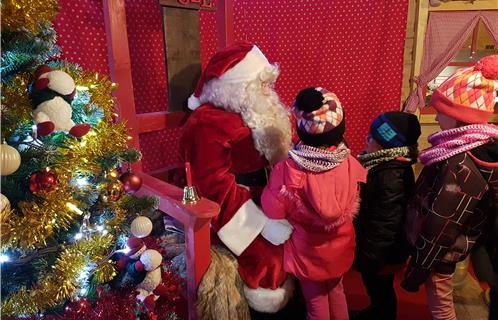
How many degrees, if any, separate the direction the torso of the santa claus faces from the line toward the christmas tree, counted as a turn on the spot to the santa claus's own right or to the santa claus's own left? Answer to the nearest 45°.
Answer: approximately 135° to the santa claus's own right

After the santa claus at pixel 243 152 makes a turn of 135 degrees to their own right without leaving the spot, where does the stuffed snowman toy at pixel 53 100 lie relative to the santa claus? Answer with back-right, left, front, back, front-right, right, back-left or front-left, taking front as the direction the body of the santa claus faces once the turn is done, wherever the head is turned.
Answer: front

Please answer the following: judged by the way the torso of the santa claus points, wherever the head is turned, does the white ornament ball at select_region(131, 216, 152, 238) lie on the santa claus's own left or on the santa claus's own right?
on the santa claus's own right

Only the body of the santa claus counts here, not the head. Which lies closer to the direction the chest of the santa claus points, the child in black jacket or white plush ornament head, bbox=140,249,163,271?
the child in black jacket

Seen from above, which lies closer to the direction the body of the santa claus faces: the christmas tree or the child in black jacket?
the child in black jacket

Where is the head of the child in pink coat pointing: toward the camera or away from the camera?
away from the camera

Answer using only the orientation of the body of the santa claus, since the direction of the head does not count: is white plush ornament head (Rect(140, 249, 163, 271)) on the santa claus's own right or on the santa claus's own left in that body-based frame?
on the santa claus's own right

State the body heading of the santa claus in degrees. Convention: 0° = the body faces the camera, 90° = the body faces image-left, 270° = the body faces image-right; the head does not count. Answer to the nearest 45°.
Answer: approximately 270°

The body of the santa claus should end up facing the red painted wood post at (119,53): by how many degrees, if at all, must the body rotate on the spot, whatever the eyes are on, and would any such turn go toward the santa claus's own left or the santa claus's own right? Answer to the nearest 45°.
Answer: approximately 180°

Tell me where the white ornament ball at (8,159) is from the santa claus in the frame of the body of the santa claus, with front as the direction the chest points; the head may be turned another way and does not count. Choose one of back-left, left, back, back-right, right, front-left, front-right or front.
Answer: back-right

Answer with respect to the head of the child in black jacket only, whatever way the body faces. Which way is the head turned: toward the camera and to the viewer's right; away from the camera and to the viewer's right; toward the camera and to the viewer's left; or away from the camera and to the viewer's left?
away from the camera and to the viewer's left

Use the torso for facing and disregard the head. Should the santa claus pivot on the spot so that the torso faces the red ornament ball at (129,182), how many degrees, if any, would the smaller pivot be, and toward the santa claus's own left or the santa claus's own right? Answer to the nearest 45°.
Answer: approximately 135° to the santa claus's own right

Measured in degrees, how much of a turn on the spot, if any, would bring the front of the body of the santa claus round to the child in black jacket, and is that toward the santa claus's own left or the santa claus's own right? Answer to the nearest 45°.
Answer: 0° — they already face them
